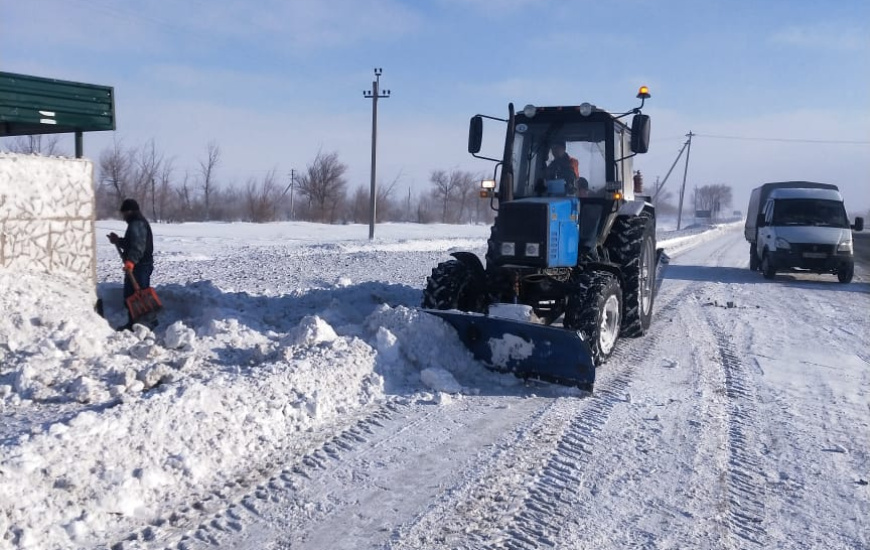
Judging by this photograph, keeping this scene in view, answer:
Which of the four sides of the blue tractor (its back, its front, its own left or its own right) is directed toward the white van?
back

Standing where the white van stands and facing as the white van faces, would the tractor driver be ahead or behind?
ahead

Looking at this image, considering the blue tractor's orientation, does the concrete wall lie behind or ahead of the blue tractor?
ahead

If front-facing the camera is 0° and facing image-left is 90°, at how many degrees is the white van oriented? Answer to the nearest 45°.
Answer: approximately 0°

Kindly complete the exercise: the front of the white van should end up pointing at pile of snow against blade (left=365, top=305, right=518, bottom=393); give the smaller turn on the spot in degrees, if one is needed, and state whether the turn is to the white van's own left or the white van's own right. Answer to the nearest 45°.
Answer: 0° — it already faces it

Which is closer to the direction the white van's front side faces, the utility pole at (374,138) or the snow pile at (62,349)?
the snow pile

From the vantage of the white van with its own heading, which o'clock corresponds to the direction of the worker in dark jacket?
The worker in dark jacket is roughly at 1 o'clock from the white van.
